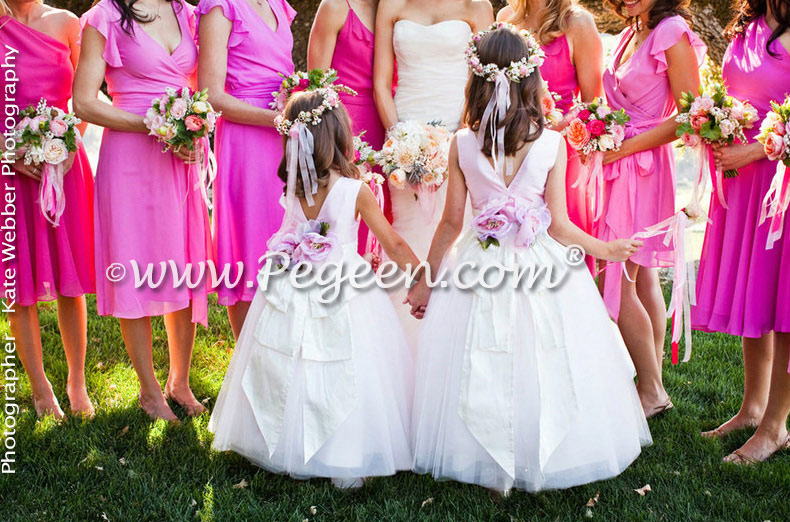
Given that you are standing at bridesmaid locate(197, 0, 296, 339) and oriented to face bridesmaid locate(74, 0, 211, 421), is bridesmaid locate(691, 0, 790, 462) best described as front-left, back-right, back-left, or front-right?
back-left

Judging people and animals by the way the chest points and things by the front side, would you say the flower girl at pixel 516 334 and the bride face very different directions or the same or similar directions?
very different directions

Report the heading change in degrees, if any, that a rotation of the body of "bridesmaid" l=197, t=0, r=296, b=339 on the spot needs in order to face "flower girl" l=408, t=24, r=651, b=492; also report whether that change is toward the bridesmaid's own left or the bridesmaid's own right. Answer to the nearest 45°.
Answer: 0° — they already face them

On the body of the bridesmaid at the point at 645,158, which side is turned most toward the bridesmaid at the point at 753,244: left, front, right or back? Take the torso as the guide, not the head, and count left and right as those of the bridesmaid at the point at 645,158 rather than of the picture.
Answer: left

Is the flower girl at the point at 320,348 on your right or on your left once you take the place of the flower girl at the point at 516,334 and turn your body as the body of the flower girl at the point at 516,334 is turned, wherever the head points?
on your left

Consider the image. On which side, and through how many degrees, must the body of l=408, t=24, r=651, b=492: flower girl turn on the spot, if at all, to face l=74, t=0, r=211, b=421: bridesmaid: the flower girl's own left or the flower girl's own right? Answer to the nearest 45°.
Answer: approximately 90° to the flower girl's own left

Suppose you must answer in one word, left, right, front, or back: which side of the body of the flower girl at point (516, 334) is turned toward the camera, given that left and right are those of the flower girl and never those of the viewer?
back
